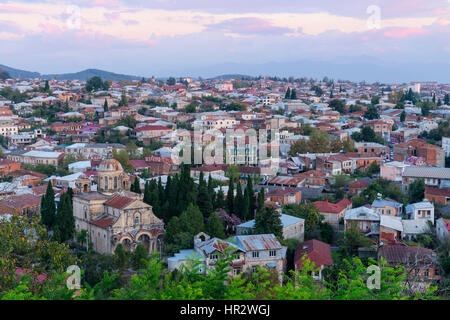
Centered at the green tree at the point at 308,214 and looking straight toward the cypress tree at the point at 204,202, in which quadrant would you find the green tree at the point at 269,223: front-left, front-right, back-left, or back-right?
front-left

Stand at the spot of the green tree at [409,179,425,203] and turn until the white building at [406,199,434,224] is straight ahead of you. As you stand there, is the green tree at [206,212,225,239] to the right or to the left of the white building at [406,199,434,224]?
right

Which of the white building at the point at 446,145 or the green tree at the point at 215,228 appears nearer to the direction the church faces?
the green tree

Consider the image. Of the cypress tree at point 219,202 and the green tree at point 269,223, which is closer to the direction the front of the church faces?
the green tree

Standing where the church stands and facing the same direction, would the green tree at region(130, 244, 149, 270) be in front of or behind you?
in front

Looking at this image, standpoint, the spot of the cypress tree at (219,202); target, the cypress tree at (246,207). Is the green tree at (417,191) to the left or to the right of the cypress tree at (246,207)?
left

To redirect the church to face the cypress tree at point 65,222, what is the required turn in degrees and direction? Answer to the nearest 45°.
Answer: approximately 135° to its right

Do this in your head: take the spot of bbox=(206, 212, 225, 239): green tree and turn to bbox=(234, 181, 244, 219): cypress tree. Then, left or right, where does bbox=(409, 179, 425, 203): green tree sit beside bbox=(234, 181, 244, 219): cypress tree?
right

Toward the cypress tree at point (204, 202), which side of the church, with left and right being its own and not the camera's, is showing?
left

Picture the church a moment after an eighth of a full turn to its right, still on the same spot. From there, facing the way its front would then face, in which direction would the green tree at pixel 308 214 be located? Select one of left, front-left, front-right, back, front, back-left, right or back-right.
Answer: left

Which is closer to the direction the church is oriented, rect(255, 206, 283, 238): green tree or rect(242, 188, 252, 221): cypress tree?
the green tree

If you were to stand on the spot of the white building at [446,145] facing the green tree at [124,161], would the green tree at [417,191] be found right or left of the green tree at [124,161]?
left

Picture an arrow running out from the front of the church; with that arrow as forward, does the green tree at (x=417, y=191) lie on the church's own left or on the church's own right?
on the church's own left

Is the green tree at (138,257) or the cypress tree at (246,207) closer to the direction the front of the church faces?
the green tree
